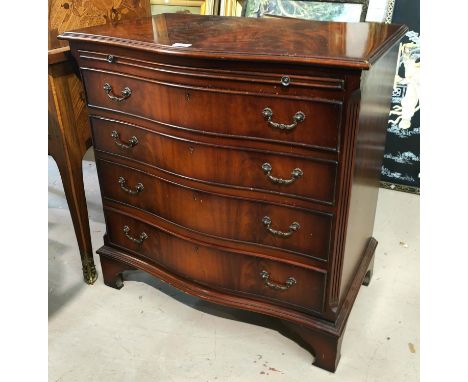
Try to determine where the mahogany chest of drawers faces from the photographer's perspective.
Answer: facing the viewer and to the left of the viewer
